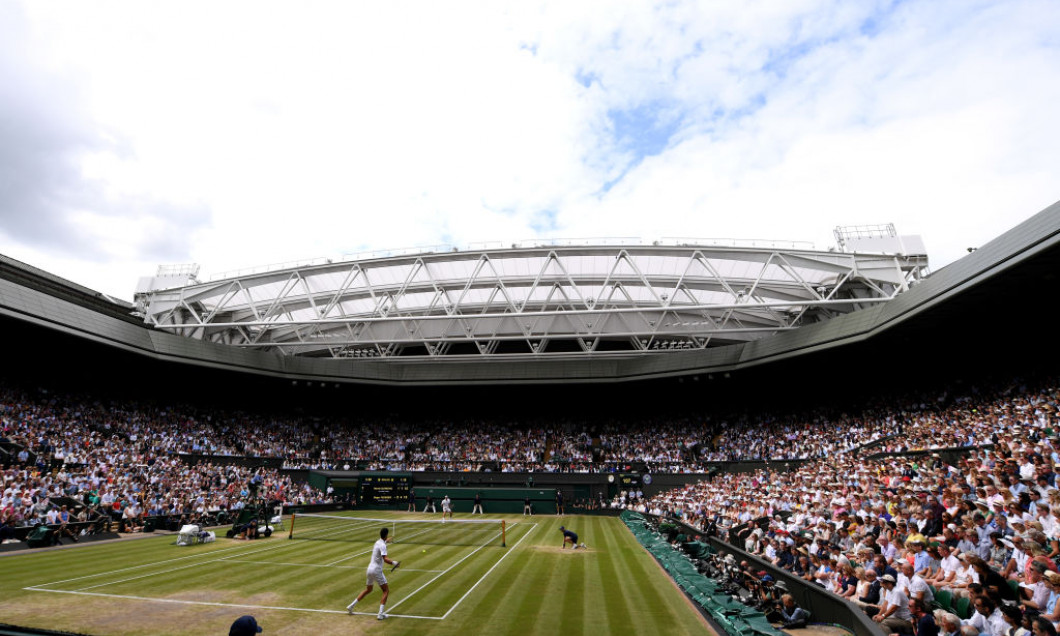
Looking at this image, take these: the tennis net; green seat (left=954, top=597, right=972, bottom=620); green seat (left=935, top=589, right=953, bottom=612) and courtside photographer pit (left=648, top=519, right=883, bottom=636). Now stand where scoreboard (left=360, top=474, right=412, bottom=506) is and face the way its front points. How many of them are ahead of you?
4

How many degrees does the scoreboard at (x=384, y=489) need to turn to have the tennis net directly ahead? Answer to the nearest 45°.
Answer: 0° — it already faces it

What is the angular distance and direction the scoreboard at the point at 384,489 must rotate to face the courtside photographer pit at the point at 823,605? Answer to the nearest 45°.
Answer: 0° — it already faces it

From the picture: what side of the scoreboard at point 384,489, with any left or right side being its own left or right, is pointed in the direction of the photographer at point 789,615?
front

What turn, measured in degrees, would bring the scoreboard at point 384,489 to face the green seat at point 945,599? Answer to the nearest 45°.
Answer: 0° — it already faces it

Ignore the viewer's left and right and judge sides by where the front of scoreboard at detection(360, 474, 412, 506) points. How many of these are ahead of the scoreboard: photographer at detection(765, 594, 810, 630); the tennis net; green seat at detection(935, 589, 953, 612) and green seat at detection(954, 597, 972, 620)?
4

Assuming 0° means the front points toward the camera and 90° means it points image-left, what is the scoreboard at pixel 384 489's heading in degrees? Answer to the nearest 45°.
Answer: approximately 0°
